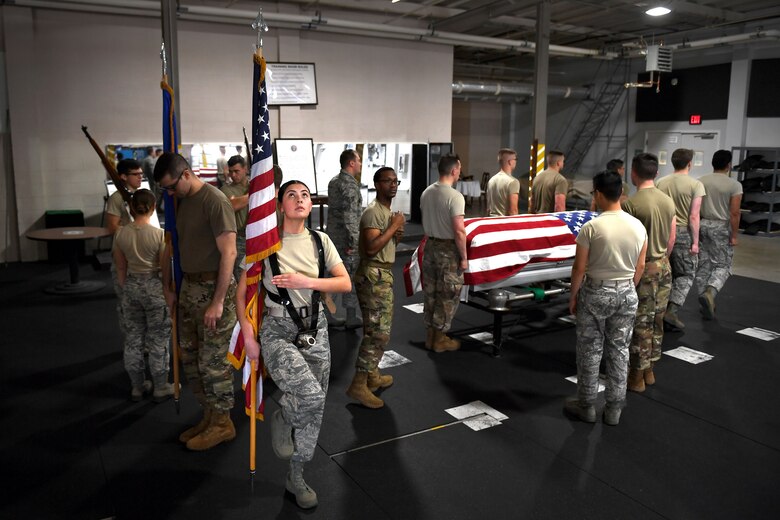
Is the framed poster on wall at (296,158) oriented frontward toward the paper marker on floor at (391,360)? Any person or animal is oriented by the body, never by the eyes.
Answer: yes

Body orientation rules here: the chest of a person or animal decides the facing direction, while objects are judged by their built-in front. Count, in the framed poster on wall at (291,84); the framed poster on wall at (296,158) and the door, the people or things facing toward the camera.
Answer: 3

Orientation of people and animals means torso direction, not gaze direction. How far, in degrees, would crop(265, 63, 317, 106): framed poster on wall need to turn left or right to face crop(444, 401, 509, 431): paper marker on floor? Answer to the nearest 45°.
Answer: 0° — it already faces it

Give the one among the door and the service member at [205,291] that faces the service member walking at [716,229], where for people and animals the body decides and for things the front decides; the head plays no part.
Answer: the door

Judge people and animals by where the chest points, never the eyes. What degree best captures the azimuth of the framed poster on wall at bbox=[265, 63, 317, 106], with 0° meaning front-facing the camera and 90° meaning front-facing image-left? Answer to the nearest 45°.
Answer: approximately 0°

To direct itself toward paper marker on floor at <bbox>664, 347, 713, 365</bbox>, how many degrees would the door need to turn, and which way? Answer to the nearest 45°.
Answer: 0° — it already faces it

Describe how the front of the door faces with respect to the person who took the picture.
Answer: facing the viewer

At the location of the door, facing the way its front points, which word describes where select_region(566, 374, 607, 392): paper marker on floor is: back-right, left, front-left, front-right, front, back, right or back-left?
front

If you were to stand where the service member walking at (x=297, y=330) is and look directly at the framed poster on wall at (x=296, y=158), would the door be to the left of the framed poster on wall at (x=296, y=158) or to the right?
right

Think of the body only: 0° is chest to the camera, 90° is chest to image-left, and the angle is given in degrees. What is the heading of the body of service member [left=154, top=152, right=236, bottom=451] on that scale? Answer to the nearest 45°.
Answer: approximately 45°
